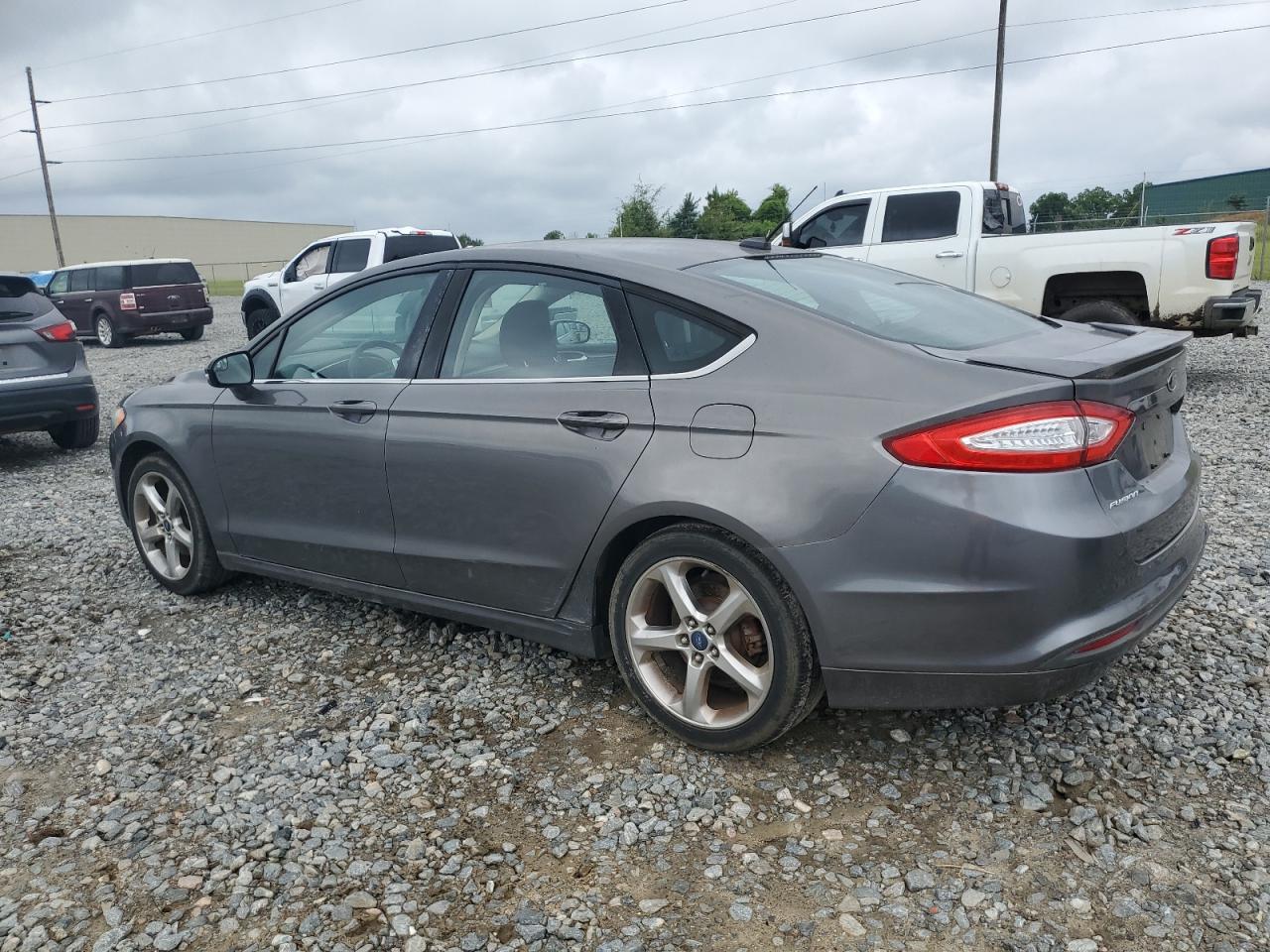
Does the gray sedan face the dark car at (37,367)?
yes

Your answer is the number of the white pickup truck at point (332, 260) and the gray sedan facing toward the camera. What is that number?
0

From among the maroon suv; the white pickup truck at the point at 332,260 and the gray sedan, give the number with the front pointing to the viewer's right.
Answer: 0

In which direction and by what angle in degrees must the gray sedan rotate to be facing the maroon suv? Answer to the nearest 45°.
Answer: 0° — it already faces it

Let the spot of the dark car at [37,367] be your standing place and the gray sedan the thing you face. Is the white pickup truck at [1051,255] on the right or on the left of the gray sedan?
left

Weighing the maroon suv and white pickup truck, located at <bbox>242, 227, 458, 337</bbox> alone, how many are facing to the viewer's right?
0

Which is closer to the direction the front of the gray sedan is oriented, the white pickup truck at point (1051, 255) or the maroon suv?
the maroon suv

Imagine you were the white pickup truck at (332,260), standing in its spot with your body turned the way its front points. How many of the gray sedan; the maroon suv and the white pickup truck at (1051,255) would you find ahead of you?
1

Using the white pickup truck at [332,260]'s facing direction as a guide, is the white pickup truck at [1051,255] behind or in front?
behind

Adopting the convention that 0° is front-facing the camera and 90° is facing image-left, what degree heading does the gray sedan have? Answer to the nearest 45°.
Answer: approximately 135°

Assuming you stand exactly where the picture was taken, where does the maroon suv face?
facing away from the viewer and to the left of the viewer

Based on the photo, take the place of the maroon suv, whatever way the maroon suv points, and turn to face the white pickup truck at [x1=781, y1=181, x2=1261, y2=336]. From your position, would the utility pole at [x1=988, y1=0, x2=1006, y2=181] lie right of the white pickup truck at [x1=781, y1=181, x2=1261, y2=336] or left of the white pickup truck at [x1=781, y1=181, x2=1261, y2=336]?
left

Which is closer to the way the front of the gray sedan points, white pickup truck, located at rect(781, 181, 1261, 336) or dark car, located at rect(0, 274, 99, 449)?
the dark car

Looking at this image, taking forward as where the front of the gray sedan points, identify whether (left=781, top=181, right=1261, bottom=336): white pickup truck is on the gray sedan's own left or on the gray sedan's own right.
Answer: on the gray sedan's own right

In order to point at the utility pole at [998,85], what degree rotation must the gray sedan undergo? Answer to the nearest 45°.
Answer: approximately 45° to its right
